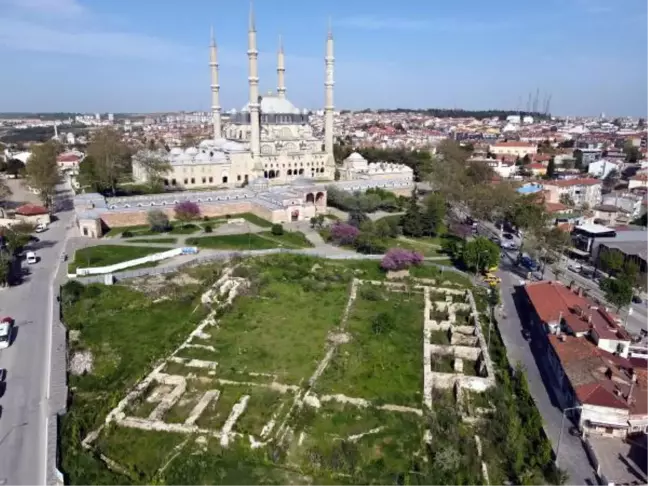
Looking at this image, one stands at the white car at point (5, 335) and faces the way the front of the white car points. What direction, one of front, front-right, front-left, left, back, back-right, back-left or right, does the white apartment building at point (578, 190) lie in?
left

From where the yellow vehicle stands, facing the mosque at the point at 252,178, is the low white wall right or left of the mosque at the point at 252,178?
left

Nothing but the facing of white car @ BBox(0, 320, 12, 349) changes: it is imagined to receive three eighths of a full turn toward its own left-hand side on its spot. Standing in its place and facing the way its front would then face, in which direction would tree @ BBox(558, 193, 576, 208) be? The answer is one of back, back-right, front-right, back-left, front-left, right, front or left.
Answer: front-right

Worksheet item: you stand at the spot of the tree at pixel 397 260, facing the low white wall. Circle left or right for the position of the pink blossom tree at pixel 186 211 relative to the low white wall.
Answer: right

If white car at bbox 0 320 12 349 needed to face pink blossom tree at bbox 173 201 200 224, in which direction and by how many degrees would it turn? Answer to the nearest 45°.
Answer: approximately 135° to its left

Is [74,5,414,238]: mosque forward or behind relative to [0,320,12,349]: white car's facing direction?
behind

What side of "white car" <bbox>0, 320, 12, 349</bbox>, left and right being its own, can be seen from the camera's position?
front

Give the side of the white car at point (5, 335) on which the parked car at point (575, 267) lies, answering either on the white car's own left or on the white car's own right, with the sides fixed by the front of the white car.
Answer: on the white car's own left

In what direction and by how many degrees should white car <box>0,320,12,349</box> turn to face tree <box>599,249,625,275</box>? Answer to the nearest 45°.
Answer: approximately 90° to its left

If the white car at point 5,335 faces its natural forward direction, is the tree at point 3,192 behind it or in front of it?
behind

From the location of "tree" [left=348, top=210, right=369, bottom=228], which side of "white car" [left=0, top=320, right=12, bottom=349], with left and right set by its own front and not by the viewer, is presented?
left

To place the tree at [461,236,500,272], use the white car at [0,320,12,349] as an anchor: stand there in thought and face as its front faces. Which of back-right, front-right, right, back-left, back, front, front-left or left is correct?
left

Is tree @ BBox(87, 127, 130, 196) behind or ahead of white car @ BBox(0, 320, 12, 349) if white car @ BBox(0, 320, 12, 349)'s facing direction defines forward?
behind

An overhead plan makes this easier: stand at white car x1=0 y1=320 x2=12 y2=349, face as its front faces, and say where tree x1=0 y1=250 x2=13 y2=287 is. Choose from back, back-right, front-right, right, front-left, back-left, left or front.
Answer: back
